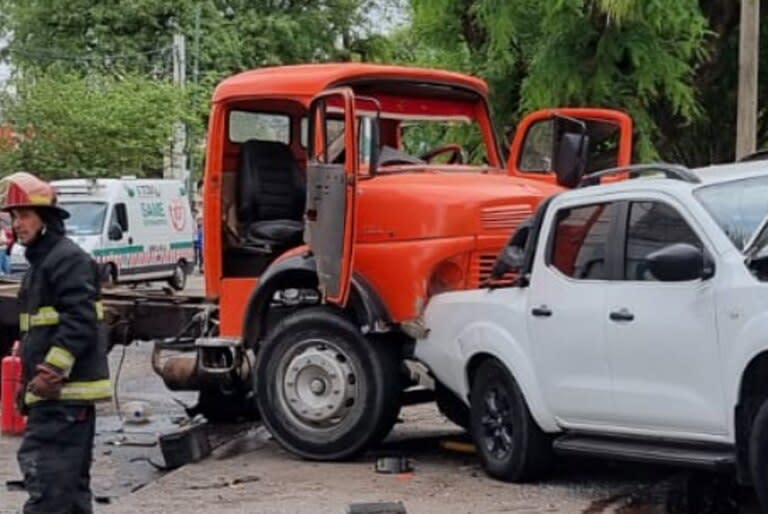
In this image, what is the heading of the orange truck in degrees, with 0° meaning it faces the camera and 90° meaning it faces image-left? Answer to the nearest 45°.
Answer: approximately 315°

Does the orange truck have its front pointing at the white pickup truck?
yes

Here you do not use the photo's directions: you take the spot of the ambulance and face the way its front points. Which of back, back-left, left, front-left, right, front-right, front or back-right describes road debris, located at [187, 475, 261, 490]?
front-left

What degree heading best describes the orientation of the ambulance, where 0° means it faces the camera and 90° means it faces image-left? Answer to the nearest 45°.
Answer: approximately 45°

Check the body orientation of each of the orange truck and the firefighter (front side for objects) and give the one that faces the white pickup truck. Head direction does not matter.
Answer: the orange truck
